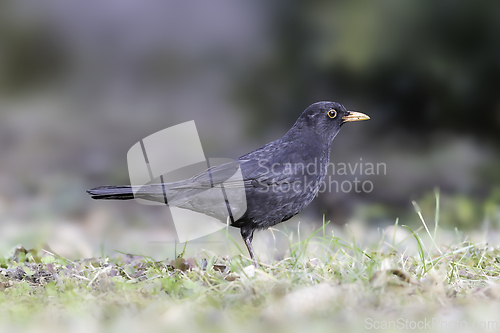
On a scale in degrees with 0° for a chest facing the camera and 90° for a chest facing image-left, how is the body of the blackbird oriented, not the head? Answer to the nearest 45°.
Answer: approximately 270°
